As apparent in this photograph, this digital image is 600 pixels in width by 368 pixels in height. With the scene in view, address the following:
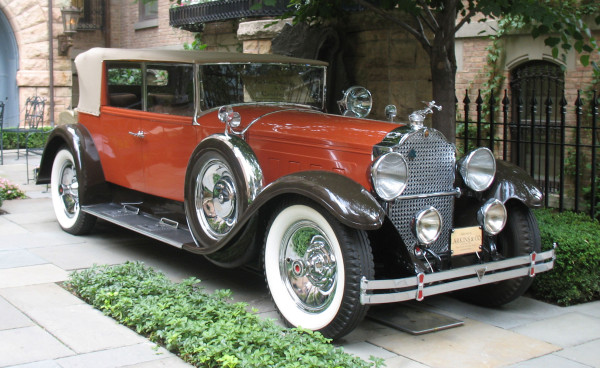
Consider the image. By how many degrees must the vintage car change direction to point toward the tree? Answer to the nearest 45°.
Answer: approximately 90° to its left

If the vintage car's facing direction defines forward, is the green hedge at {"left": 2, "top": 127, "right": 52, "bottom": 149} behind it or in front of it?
behind

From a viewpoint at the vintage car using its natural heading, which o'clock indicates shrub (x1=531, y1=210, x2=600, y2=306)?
The shrub is roughly at 10 o'clock from the vintage car.

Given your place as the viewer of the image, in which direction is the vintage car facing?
facing the viewer and to the right of the viewer

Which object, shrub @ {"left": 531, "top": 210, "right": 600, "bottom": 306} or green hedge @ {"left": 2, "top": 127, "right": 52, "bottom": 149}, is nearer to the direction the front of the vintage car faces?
the shrub

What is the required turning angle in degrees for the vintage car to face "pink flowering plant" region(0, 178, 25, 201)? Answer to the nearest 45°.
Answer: approximately 180°

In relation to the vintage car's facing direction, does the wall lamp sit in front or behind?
behind
